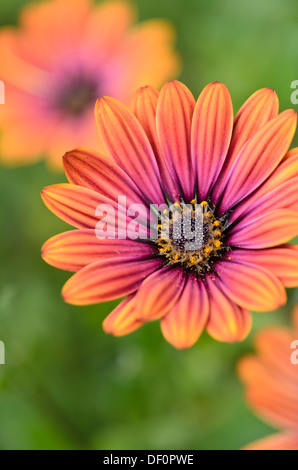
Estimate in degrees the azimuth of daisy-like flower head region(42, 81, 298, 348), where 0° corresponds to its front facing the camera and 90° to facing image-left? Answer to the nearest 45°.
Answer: approximately 0°

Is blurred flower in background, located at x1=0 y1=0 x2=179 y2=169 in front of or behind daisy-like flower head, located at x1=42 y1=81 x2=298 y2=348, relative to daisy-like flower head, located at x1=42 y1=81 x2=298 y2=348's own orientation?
behind
